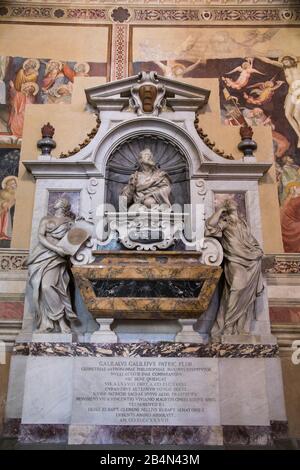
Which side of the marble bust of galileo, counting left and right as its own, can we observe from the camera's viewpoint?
front

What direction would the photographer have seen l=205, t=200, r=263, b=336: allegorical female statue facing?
facing the viewer and to the left of the viewer

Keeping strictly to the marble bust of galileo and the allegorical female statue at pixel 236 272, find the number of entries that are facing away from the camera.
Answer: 0

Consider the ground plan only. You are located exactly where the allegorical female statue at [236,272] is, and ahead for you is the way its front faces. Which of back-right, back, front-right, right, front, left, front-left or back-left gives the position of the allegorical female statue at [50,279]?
front-right
